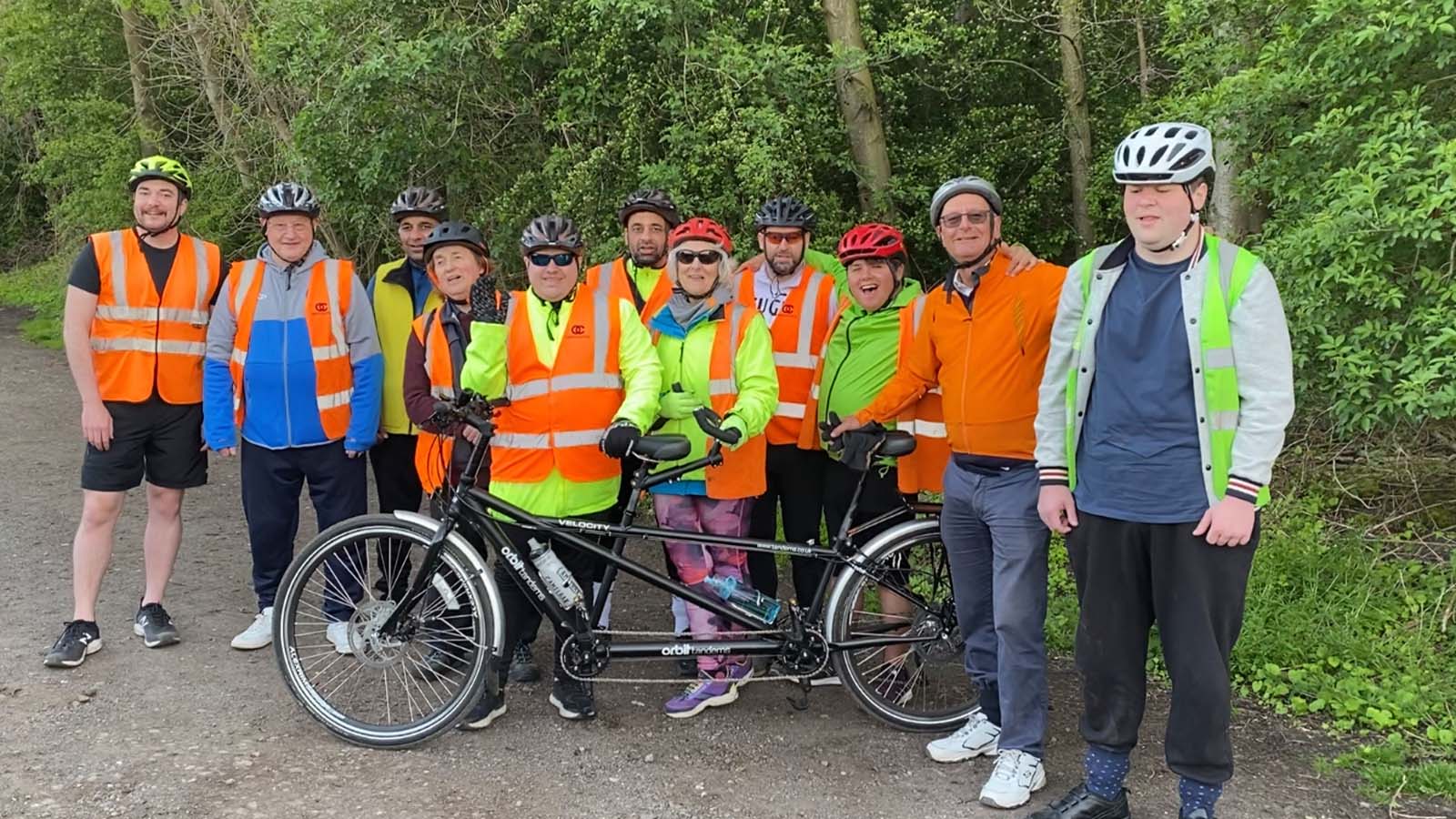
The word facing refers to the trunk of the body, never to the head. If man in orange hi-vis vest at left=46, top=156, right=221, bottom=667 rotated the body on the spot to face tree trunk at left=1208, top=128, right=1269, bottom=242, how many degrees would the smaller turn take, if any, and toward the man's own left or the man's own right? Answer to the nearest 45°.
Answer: approximately 90° to the man's own left

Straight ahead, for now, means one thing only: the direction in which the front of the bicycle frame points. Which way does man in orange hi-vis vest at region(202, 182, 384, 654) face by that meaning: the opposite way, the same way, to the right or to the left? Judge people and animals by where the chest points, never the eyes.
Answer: to the left

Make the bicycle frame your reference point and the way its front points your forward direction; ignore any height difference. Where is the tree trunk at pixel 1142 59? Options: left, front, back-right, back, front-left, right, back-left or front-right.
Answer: back-right

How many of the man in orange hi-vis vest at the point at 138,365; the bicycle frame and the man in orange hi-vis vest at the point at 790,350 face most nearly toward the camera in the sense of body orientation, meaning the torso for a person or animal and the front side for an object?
2

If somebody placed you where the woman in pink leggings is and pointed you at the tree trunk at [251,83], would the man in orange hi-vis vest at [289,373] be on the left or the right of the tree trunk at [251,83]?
left

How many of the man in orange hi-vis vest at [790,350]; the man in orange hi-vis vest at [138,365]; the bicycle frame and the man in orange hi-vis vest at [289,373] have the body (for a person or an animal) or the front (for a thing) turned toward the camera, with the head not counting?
3

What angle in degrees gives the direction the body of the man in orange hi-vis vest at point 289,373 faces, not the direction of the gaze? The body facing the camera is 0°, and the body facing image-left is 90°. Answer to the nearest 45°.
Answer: approximately 0°

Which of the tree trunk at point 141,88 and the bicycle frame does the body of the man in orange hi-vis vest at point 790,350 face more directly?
the bicycle frame

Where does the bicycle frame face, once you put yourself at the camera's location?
facing to the left of the viewer
